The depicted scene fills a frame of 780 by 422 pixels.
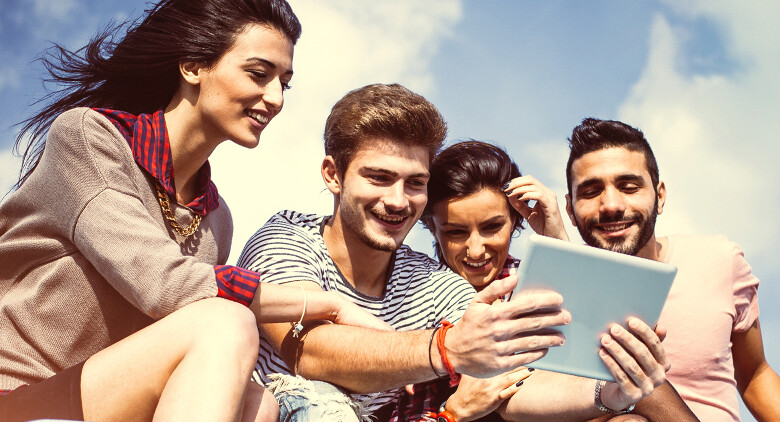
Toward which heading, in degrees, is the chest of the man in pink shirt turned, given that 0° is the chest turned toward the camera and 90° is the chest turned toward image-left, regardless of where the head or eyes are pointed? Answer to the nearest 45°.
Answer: approximately 0°

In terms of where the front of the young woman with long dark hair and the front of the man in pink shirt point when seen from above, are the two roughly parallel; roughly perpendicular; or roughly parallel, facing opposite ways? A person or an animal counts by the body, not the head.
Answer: roughly perpendicular

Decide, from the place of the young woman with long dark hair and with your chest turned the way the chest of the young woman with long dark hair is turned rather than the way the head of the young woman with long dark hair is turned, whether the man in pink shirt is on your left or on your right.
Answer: on your left

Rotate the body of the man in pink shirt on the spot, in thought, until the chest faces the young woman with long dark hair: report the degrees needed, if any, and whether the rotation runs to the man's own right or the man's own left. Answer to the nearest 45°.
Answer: approximately 45° to the man's own right

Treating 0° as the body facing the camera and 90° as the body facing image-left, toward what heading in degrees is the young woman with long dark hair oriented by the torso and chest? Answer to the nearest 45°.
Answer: approximately 315°
